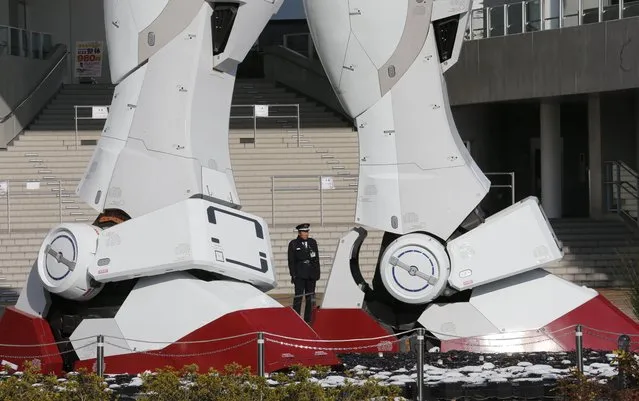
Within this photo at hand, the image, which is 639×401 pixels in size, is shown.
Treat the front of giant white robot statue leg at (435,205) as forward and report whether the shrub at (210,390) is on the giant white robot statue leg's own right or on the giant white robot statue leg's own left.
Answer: on the giant white robot statue leg's own right

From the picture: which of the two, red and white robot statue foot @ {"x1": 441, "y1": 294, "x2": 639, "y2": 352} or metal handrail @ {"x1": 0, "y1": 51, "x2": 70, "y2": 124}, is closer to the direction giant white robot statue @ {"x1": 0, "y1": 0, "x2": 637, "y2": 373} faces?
the red and white robot statue foot

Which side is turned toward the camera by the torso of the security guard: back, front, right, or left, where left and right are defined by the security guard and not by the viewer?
front

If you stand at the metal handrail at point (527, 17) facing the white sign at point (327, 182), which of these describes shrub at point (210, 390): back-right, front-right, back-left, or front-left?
front-left

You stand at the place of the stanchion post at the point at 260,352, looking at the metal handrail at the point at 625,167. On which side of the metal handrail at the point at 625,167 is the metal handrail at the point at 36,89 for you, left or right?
left

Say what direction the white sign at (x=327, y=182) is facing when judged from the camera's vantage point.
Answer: facing the viewer

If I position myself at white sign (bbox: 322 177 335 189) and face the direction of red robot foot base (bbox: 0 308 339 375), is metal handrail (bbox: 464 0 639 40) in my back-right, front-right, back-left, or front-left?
back-left

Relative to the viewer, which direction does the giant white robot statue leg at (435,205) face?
to the viewer's right

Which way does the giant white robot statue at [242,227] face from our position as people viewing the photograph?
facing the viewer and to the right of the viewer

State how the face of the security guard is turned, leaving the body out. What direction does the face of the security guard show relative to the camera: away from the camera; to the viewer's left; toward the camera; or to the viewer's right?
toward the camera

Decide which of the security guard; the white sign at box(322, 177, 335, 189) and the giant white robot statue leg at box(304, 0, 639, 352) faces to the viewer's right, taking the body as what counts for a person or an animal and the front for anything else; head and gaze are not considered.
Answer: the giant white robot statue leg

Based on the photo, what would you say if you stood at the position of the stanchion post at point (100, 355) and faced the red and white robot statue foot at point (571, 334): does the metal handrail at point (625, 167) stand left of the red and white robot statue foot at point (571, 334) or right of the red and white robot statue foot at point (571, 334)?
left

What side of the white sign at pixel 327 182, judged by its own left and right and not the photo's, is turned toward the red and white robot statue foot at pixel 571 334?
front

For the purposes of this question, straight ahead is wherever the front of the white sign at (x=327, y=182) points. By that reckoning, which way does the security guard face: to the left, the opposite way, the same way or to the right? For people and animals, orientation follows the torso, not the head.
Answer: the same way

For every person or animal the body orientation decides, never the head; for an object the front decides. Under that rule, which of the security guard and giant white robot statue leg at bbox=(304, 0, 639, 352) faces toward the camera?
the security guard
